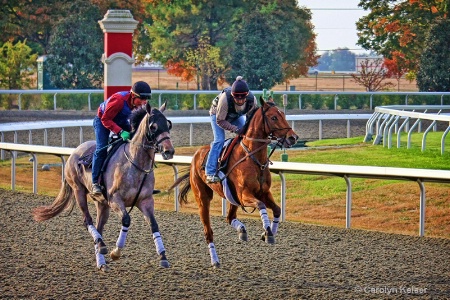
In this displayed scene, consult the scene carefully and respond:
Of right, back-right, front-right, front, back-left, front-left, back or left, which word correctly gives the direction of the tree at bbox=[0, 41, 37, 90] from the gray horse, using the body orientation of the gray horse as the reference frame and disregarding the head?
back-left

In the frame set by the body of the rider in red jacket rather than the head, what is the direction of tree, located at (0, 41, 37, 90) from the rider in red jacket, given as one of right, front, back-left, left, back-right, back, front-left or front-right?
back-left

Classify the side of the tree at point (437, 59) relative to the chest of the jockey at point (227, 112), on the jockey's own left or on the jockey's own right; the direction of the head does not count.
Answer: on the jockey's own left

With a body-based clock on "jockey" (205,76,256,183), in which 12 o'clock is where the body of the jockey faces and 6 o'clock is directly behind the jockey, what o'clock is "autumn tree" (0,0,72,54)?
The autumn tree is roughly at 7 o'clock from the jockey.

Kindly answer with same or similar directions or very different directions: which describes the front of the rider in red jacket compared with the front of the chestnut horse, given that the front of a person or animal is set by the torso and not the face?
same or similar directions

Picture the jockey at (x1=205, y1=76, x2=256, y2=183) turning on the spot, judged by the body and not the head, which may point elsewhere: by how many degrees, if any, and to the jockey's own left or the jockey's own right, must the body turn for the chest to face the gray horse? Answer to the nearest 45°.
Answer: approximately 90° to the jockey's own right

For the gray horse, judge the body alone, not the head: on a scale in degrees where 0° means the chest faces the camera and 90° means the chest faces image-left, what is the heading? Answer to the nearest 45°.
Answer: approximately 315°

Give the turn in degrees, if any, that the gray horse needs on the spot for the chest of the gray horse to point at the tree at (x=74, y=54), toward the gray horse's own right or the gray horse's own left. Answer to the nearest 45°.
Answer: approximately 135° to the gray horse's own left

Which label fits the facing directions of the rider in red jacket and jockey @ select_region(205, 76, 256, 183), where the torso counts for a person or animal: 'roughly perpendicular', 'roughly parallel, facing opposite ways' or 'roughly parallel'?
roughly parallel

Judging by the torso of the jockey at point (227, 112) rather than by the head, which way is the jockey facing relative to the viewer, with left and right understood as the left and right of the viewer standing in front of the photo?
facing the viewer and to the right of the viewer

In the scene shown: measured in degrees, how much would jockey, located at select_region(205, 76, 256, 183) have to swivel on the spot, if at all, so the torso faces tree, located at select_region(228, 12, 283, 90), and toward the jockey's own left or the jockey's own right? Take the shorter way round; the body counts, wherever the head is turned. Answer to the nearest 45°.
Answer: approximately 135° to the jockey's own left

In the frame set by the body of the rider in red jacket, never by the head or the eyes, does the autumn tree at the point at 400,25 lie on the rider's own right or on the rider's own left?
on the rider's own left

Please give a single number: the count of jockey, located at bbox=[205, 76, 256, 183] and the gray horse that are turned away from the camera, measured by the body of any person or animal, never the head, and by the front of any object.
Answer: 0

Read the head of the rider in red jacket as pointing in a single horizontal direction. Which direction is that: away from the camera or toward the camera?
toward the camera

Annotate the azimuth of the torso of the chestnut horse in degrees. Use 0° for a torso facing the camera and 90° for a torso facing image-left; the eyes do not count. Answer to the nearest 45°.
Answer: approximately 315°

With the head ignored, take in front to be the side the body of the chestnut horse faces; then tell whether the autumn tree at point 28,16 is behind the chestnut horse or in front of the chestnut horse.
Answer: behind

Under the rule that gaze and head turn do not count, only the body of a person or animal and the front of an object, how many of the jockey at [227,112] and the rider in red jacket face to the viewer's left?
0
